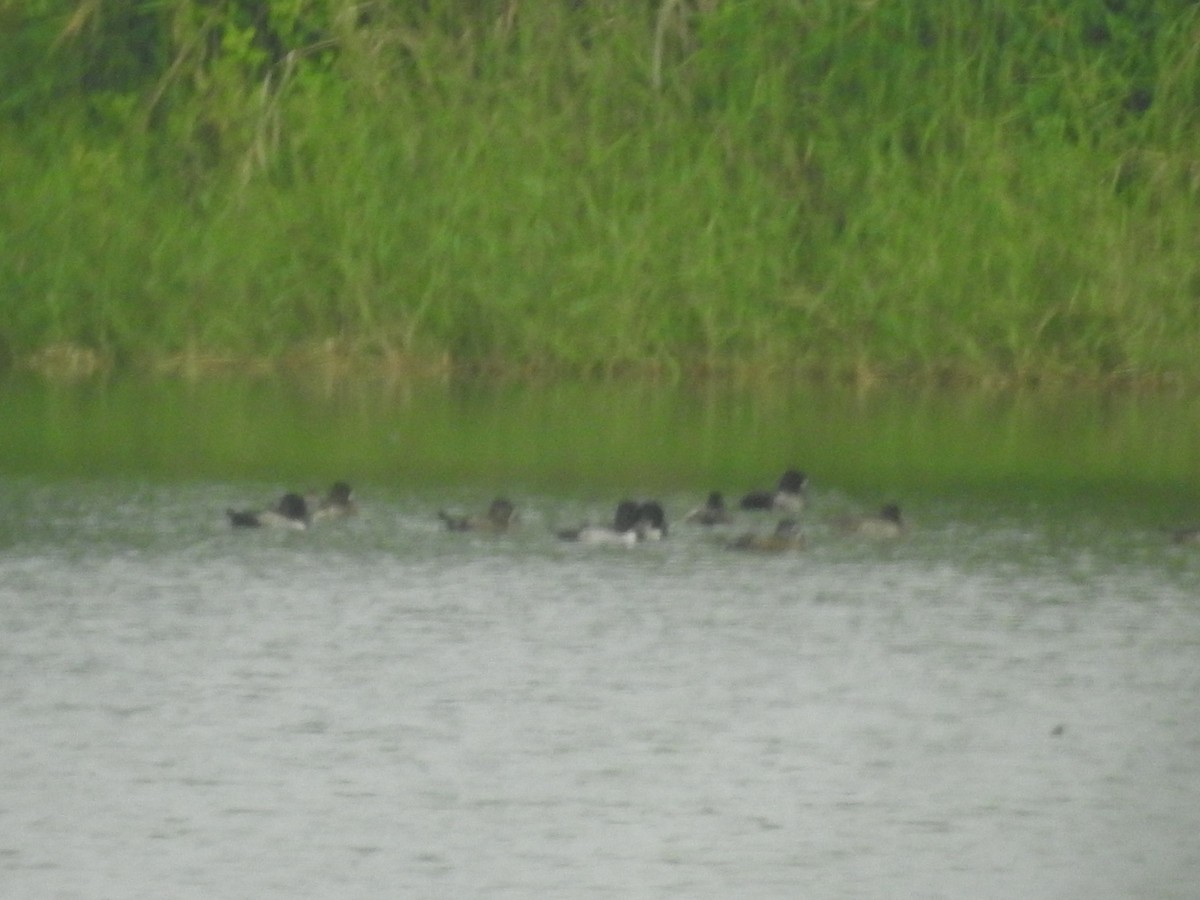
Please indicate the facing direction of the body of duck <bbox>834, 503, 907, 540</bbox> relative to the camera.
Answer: to the viewer's right

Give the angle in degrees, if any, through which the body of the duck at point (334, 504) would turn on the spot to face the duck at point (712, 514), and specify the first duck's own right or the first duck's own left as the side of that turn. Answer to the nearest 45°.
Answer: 0° — it already faces it

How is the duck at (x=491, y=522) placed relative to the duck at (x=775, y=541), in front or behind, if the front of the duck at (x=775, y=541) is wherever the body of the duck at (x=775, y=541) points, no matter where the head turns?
behind

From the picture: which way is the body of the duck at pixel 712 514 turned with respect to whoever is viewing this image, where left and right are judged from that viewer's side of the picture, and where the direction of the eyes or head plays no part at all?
facing to the right of the viewer

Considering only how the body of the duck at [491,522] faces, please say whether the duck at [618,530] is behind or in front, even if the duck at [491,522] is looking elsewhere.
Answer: in front

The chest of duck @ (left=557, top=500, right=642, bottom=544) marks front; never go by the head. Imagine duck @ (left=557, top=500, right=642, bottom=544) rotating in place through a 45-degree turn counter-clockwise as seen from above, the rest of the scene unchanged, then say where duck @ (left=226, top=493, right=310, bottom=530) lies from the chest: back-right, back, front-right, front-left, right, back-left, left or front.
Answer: back-left

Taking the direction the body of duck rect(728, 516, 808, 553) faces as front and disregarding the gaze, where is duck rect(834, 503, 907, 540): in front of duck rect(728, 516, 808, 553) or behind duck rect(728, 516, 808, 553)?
in front

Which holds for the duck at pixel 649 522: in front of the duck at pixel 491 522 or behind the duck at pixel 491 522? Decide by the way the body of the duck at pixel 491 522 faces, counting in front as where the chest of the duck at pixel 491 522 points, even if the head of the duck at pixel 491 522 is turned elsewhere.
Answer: in front

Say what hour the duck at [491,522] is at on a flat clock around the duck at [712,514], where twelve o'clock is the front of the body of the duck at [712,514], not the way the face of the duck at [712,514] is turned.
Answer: the duck at [491,522] is roughly at 5 o'clock from the duck at [712,514].

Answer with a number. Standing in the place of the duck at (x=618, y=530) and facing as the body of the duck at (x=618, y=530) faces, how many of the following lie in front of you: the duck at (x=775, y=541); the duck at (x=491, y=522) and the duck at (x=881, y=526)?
2

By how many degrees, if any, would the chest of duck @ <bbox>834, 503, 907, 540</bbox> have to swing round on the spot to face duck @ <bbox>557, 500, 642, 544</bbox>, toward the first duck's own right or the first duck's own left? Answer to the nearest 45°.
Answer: approximately 180°

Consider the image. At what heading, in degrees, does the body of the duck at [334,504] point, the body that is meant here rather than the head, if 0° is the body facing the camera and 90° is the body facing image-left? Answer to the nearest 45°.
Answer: approximately 270°

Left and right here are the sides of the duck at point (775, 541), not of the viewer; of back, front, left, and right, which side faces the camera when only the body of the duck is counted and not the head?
right

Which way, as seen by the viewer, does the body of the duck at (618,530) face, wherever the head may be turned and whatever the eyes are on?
to the viewer's right
